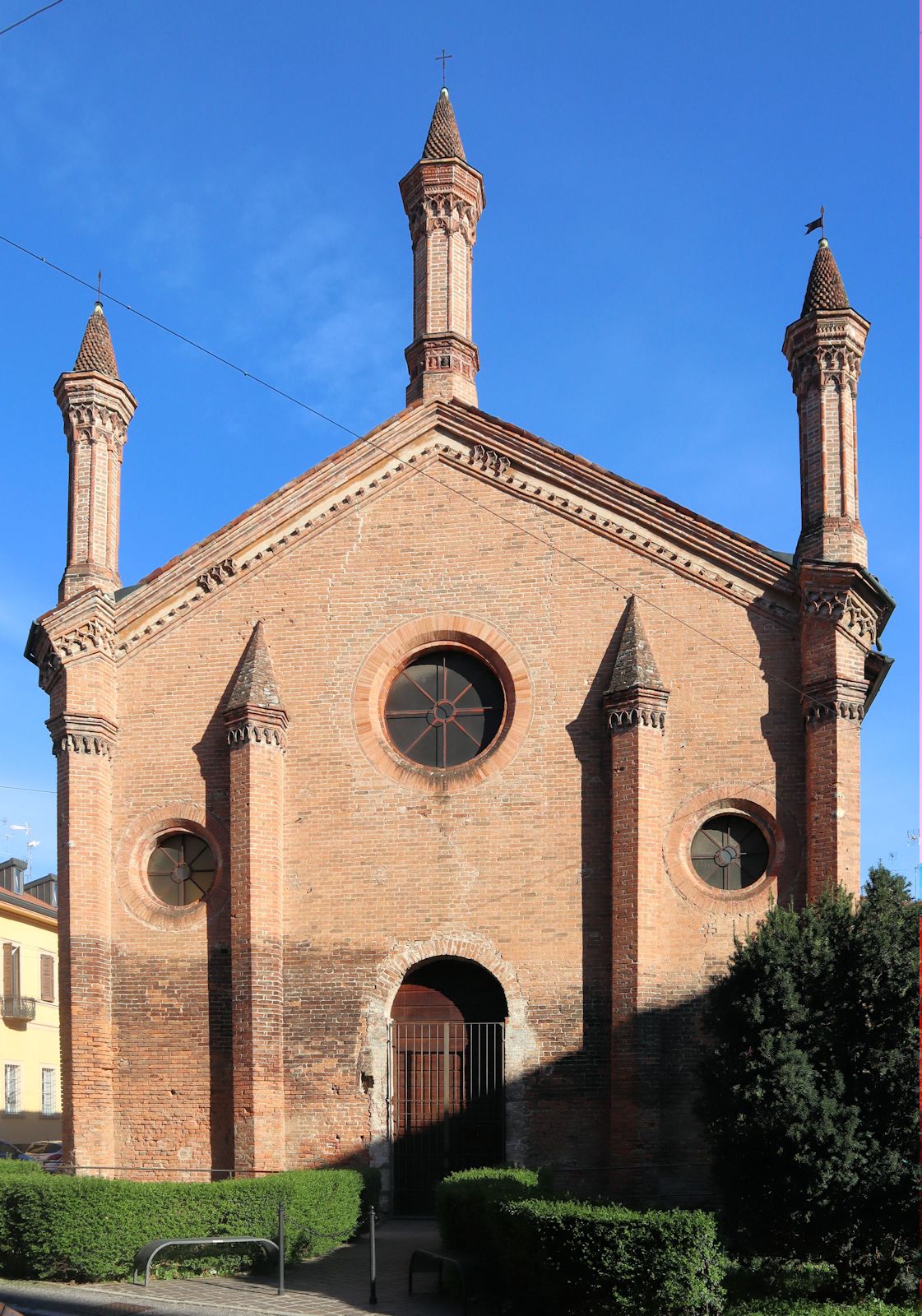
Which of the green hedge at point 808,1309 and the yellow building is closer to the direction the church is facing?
the green hedge

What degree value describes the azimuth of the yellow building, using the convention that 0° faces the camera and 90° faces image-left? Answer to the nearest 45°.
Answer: approximately 315°

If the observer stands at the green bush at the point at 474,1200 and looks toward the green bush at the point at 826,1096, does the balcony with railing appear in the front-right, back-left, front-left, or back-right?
back-left

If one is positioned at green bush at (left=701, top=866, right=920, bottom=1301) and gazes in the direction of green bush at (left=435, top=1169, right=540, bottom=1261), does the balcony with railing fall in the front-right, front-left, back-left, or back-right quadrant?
front-right

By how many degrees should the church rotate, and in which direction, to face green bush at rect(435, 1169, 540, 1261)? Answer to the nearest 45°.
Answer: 0° — it already faces it

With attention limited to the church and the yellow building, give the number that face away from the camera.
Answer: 0

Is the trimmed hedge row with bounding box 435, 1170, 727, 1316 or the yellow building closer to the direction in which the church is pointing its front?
the trimmed hedge row

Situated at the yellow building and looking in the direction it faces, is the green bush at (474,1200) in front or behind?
in front

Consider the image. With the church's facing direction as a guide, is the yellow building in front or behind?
behind

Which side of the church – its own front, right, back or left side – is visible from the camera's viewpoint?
front
